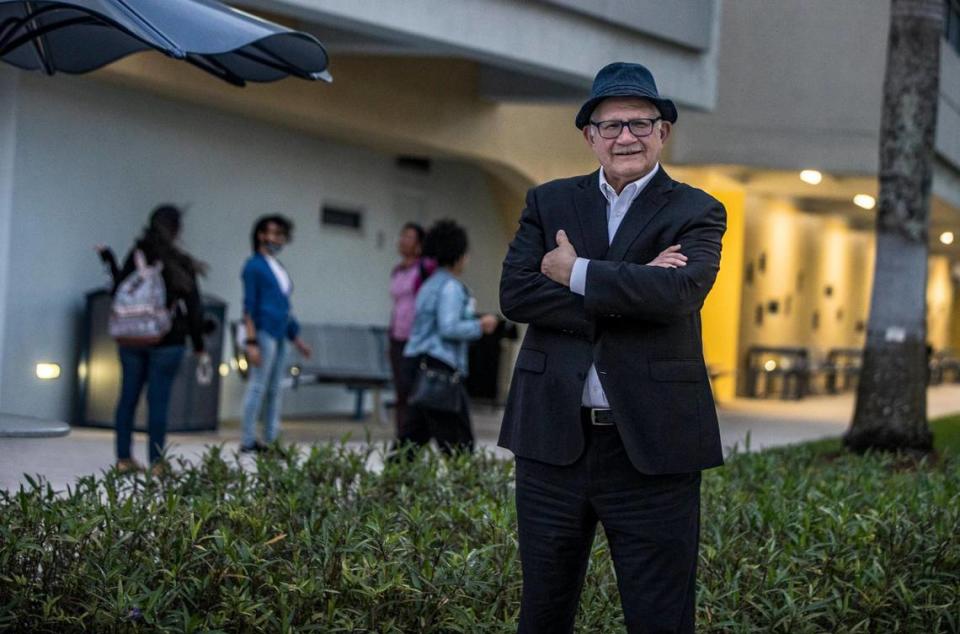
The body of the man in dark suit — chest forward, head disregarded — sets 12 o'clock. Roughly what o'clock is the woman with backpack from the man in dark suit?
The woman with backpack is roughly at 5 o'clock from the man in dark suit.

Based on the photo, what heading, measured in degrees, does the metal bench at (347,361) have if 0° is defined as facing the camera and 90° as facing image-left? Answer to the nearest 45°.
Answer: approximately 0°

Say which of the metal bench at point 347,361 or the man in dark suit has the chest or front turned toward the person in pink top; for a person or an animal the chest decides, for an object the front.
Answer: the metal bench

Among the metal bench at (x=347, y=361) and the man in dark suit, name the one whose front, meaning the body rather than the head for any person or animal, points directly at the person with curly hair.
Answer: the metal bench

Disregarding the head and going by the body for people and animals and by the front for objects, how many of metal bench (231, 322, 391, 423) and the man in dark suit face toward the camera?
2

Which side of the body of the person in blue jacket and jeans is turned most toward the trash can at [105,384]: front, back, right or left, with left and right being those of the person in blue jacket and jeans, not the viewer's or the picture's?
back

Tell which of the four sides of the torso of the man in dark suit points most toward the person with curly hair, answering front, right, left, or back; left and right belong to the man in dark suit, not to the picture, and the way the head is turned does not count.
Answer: back

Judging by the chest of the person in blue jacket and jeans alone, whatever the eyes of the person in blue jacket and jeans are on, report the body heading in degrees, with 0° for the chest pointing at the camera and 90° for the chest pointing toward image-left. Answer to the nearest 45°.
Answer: approximately 315°
